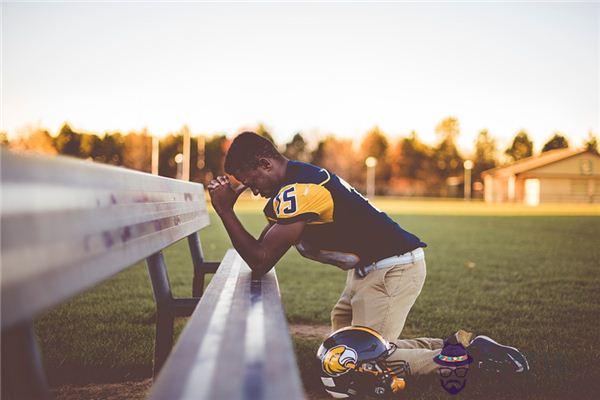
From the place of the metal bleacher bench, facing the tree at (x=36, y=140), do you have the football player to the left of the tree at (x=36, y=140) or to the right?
right

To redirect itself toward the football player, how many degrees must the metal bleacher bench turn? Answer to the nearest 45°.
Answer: approximately 45° to its left

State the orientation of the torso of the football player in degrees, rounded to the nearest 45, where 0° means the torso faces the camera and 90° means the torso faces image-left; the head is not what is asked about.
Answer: approximately 90°

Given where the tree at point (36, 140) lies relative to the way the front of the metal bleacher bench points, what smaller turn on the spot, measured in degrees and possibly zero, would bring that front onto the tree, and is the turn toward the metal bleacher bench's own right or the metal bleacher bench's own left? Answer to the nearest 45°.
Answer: approximately 90° to the metal bleacher bench's own left

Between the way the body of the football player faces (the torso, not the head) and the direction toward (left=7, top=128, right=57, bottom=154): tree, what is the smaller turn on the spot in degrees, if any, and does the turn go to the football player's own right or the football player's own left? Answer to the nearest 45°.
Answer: approximately 45° to the football player's own right

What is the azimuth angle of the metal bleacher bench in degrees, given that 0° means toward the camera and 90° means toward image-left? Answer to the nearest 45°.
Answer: approximately 270°

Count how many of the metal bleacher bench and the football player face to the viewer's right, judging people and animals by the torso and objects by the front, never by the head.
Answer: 1

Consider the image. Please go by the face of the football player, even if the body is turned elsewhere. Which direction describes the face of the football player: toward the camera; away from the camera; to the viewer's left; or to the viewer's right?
to the viewer's left

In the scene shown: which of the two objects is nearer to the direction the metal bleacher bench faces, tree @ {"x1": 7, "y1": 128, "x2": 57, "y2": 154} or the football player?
the football player

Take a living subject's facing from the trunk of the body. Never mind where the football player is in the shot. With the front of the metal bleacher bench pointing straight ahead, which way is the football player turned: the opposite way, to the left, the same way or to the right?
the opposite way
